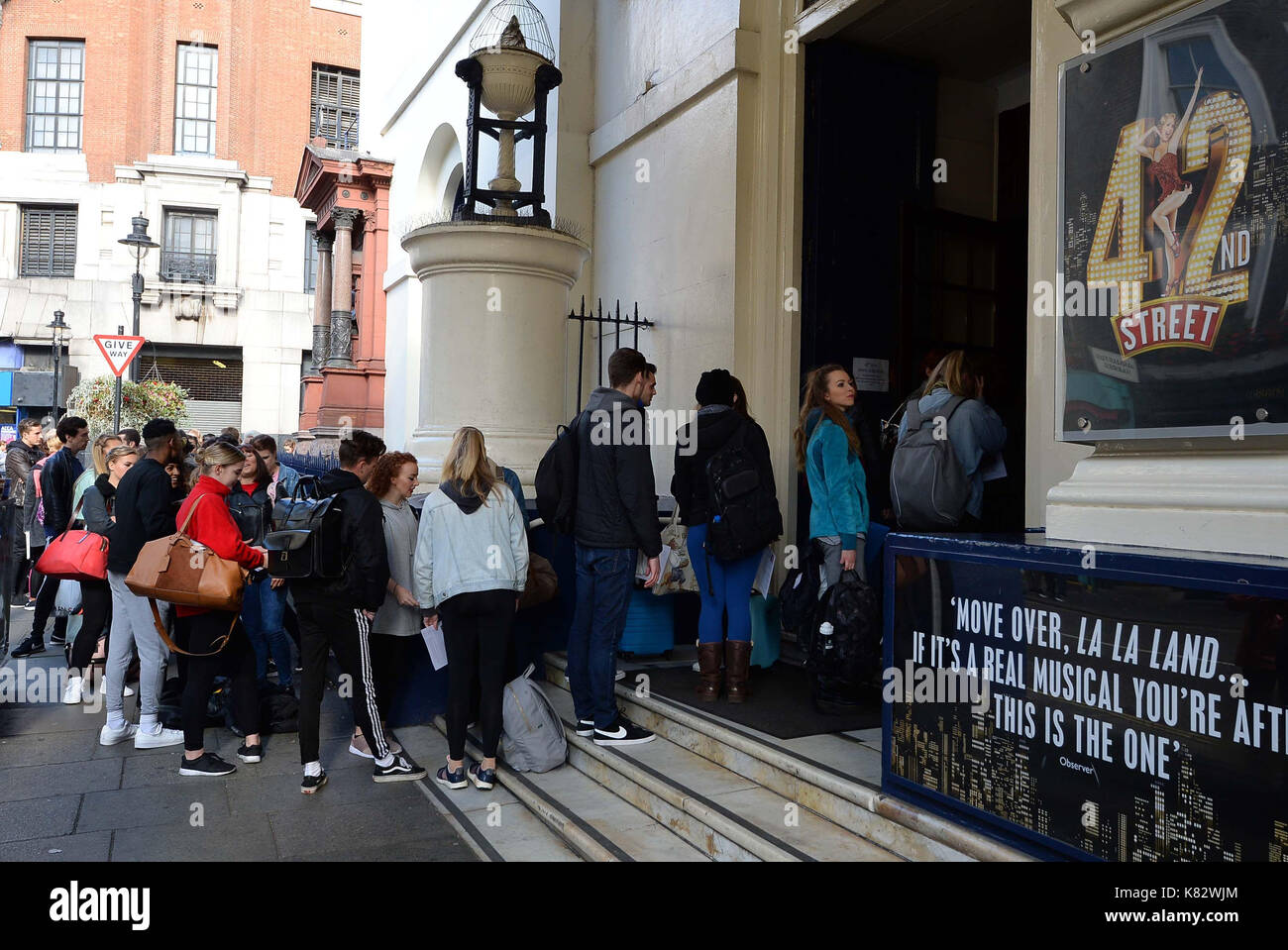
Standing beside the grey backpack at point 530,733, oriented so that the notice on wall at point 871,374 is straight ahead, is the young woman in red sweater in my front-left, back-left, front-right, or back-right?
back-left

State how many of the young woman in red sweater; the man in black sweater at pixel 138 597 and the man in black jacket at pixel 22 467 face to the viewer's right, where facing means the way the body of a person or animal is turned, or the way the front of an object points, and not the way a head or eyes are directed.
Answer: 3

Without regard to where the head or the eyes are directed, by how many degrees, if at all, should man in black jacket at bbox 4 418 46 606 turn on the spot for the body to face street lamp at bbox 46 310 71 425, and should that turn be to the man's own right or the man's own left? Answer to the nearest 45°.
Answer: approximately 90° to the man's own left

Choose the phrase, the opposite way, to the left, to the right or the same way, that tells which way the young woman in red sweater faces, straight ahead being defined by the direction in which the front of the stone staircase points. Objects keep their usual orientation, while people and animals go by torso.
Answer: the opposite way

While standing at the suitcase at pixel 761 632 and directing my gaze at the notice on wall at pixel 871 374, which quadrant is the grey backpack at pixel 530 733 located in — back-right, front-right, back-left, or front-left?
back-left

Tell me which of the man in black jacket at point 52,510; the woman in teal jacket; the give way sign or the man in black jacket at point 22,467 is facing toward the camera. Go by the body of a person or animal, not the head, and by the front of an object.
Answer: the give way sign

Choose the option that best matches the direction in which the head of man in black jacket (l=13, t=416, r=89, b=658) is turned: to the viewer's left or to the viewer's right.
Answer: to the viewer's right

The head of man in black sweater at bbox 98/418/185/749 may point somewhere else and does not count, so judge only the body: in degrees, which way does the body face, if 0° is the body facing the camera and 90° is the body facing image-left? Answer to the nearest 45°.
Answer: approximately 270°

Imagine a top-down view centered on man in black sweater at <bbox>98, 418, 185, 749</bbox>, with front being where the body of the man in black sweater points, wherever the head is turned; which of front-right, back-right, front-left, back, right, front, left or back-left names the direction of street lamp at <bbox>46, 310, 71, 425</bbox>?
left
